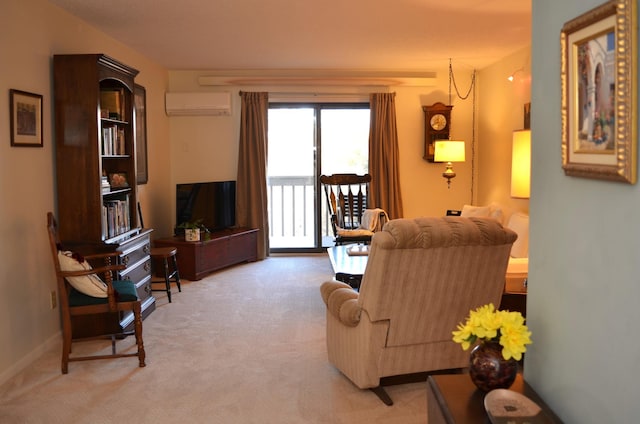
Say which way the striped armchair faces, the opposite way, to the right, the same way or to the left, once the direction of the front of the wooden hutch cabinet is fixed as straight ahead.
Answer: to the left

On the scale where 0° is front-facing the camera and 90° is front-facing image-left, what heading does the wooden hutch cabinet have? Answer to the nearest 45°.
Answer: approximately 270°

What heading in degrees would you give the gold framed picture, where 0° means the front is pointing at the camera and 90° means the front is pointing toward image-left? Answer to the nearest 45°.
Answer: approximately 45°

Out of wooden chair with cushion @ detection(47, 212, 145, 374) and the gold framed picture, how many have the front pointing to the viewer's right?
1
